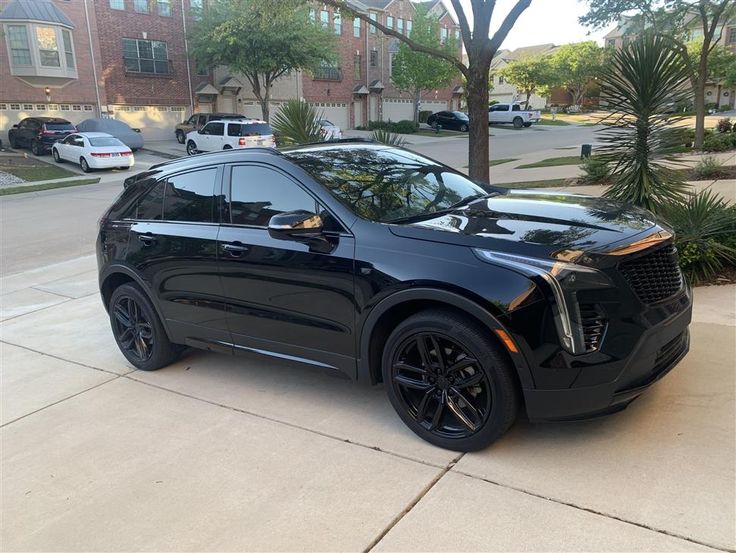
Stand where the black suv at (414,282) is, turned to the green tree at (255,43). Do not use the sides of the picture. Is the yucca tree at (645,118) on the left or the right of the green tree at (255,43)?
right

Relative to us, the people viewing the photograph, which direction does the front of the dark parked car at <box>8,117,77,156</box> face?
facing away from the viewer and to the left of the viewer

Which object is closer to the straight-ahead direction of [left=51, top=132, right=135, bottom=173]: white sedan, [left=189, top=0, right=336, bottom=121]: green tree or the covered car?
the covered car

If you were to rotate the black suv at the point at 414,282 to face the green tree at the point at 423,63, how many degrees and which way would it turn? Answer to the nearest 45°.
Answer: approximately 135° to its left

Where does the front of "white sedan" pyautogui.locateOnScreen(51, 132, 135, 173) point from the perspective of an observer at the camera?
facing away from the viewer and to the left of the viewer

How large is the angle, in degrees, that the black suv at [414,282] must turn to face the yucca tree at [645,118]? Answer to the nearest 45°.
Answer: approximately 90° to its left

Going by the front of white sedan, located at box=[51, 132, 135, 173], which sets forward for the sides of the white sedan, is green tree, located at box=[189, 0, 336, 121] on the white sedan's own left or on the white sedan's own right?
on the white sedan's own right

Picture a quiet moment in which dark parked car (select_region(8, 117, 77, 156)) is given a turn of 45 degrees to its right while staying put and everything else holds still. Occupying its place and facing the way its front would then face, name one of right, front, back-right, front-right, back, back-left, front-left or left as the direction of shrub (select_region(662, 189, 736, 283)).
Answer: back

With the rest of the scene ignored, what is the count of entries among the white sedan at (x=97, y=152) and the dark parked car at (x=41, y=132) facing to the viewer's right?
0

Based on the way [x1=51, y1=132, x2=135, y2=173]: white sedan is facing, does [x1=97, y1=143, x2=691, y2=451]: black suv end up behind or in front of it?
behind

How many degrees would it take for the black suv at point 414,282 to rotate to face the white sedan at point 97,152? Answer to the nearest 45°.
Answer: approximately 180°

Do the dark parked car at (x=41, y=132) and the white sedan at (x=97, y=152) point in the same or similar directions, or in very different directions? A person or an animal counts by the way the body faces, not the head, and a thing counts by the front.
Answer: same or similar directions

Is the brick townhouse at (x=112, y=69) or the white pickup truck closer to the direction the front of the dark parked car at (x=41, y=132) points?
the brick townhouse
